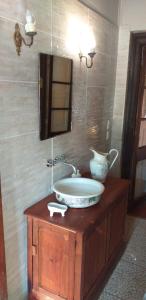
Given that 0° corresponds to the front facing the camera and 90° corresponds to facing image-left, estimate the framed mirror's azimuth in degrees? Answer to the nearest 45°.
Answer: approximately 315°

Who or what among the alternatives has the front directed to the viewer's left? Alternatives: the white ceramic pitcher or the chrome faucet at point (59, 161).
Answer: the white ceramic pitcher

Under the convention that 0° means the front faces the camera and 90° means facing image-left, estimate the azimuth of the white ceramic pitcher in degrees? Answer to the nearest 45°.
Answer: approximately 90°

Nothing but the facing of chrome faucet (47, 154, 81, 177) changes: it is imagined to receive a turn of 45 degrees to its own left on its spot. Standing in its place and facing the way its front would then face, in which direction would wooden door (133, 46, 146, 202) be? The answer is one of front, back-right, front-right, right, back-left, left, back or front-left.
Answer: front-left

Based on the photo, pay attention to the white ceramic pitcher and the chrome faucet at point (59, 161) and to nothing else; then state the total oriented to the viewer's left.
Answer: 1

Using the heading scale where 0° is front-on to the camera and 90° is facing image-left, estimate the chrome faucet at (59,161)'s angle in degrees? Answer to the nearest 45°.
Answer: approximately 315°

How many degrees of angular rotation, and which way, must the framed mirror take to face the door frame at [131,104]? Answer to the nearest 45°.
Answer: approximately 90° to its left

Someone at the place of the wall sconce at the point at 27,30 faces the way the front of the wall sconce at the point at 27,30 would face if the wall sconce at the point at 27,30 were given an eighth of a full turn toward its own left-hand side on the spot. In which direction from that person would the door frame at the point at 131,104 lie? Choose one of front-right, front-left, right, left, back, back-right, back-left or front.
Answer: front-left

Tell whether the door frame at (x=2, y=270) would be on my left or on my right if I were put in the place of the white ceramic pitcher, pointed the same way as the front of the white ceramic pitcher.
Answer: on my left
